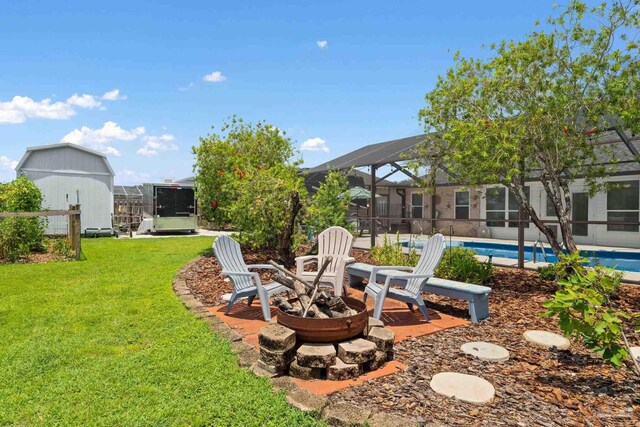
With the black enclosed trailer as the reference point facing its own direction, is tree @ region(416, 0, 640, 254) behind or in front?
behind

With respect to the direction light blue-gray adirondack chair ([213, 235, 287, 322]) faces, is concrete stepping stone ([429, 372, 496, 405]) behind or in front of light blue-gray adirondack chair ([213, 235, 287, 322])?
in front

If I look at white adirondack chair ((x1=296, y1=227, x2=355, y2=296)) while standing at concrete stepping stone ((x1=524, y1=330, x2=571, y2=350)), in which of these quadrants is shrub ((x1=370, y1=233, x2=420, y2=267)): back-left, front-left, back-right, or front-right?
front-right

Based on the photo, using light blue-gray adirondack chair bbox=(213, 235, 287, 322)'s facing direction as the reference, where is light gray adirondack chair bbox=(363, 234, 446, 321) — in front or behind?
in front

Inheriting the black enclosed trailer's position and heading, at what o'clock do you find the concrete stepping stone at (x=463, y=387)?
The concrete stepping stone is roughly at 6 o'clock from the black enclosed trailer.

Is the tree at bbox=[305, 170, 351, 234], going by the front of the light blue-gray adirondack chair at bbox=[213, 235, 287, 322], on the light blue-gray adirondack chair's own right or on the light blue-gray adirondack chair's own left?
on the light blue-gray adirondack chair's own left

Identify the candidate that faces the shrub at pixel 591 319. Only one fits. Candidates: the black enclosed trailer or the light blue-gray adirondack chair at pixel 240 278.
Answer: the light blue-gray adirondack chair

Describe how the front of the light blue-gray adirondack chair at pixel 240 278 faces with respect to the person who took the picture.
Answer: facing the viewer and to the right of the viewer

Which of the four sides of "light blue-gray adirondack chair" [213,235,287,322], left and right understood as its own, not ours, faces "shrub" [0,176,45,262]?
back

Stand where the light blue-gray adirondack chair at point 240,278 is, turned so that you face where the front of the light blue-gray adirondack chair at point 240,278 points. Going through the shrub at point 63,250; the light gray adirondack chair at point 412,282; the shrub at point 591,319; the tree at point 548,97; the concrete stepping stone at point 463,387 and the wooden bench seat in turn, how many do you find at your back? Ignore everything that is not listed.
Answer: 1

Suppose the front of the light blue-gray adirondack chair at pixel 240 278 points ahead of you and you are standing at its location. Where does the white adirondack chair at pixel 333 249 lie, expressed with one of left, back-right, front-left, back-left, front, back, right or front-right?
left

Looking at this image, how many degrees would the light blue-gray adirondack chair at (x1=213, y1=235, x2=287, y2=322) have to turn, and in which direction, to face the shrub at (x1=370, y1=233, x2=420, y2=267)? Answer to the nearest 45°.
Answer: approximately 90° to its left

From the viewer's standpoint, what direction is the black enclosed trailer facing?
away from the camera

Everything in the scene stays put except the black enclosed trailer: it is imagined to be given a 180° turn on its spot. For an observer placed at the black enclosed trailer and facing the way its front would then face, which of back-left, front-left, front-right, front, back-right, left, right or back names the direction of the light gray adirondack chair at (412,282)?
front

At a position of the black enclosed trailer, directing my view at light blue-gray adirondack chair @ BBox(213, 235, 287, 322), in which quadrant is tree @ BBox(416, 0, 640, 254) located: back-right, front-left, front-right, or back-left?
front-left

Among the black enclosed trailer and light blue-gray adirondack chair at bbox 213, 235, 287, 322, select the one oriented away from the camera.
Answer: the black enclosed trailer

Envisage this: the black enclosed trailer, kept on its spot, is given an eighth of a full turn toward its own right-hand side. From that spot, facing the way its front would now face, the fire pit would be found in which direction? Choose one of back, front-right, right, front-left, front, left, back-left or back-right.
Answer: back-right

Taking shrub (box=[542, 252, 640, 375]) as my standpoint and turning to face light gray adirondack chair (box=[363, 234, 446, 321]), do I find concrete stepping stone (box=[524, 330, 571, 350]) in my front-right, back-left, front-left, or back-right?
front-right

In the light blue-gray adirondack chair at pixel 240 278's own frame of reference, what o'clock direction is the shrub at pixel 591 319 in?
The shrub is roughly at 12 o'clock from the light blue-gray adirondack chair.

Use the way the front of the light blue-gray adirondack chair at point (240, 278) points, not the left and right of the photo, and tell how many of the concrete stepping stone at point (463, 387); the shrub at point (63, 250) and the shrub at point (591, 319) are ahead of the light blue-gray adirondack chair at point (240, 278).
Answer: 2
